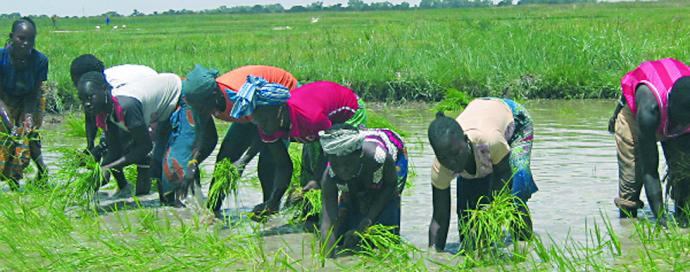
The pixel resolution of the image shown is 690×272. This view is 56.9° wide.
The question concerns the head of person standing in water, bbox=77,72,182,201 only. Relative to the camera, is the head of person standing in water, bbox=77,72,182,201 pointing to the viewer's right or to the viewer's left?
to the viewer's left

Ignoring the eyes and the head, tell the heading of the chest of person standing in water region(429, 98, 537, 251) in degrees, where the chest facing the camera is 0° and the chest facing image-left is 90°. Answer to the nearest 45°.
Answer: approximately 45°

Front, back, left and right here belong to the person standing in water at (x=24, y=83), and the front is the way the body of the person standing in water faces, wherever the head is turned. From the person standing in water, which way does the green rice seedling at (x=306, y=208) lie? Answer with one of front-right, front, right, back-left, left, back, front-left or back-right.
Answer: front-left

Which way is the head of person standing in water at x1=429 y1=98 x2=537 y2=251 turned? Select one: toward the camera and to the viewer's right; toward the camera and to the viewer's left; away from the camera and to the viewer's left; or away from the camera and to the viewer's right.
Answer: toward the camera and to the viewer's left

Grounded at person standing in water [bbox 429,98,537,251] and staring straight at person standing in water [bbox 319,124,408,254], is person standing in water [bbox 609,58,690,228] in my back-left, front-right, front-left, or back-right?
back-right

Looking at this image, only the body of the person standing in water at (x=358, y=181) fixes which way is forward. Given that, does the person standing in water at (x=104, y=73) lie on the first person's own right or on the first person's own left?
on the first person's own right

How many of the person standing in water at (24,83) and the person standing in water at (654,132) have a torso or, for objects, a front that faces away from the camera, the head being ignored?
0

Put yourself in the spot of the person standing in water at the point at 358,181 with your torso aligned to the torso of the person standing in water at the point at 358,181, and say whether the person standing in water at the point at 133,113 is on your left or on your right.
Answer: on your right
